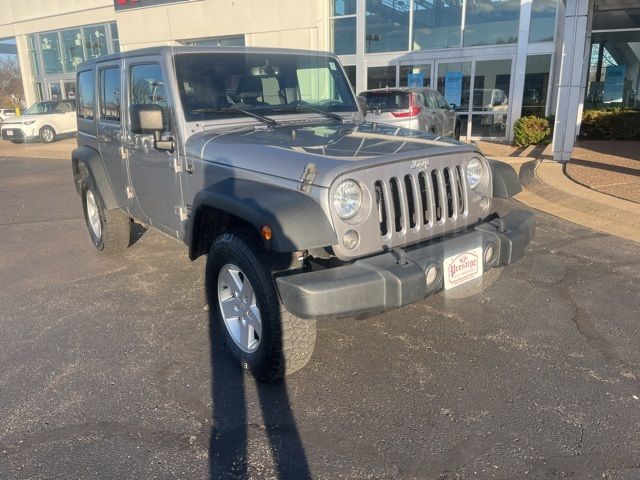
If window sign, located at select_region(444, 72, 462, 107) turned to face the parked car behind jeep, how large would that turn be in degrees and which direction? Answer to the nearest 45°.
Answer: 0° — it already faces it

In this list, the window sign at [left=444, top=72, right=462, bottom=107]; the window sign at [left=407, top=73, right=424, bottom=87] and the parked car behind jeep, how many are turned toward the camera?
2

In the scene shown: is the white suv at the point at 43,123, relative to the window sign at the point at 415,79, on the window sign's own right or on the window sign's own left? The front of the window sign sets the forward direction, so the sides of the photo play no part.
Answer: on the window sign's own right

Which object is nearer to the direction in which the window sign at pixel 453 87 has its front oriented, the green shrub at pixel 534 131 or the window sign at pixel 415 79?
the green shrub

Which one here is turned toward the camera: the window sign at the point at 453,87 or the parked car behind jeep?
the window sign

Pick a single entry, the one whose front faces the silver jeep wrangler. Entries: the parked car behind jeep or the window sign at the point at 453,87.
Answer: the window sign

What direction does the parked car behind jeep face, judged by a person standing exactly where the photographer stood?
facing away from the viewer and to the right of the viewer

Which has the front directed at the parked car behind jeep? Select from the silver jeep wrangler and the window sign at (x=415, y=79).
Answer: the window sign

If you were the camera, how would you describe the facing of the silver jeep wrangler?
facing the viewer and to the right of the viewer

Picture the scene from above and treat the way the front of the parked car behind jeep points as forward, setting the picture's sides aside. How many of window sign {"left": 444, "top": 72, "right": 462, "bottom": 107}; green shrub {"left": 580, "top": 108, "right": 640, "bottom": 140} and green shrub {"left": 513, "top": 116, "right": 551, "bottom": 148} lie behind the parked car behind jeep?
0

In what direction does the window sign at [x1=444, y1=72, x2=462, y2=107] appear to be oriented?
toward the camera

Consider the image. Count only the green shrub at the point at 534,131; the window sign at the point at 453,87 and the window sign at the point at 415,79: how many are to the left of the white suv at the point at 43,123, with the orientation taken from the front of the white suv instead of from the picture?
3

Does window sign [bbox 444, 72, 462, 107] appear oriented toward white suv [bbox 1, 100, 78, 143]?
no

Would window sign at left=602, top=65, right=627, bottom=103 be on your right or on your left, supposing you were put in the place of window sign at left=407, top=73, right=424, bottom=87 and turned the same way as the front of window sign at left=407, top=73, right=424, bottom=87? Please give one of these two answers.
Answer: on your left

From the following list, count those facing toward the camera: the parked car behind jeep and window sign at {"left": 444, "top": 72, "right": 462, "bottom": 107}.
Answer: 1
